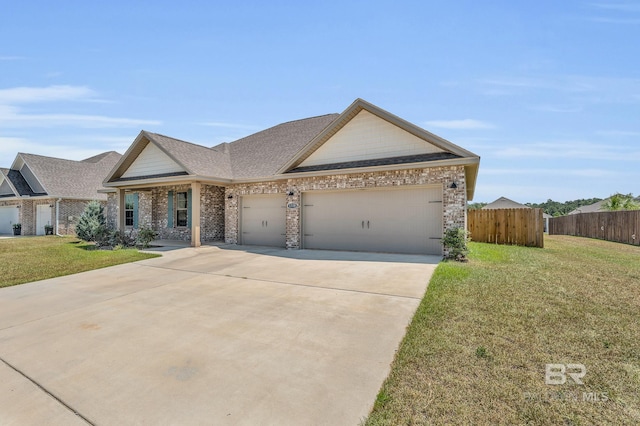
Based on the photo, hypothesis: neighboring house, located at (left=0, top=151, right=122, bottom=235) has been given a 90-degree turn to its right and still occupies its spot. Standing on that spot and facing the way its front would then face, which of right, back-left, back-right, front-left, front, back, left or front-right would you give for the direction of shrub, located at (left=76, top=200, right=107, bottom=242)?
back-left

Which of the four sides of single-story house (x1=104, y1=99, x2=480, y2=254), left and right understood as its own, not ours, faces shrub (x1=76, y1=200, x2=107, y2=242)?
right

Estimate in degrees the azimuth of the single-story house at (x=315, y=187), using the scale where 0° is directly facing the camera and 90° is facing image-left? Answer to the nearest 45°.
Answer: approximately 45°

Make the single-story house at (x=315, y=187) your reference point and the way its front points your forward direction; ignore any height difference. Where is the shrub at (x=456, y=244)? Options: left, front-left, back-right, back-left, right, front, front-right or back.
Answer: left

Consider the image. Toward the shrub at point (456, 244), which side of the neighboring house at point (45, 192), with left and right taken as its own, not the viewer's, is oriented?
left

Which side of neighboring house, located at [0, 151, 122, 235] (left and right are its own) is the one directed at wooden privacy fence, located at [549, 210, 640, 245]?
left

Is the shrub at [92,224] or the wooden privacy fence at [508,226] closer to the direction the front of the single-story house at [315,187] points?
the shrub

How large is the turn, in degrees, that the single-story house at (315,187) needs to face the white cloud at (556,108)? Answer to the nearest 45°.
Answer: approximately 135° to its left

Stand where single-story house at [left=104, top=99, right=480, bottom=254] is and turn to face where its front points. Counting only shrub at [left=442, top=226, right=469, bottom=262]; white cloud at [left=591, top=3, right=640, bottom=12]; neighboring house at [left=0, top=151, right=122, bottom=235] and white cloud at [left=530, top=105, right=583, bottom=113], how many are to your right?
1

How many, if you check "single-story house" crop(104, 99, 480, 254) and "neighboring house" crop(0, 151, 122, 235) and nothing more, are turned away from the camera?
0

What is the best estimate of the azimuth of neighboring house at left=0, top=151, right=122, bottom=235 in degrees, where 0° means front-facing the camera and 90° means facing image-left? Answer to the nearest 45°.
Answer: approximately 45°
